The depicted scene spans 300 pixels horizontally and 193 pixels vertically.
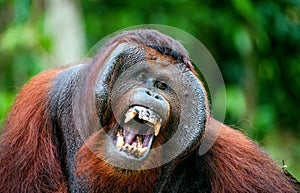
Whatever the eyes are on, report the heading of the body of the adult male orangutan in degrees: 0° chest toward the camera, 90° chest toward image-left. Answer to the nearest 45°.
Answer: approximately 0°
